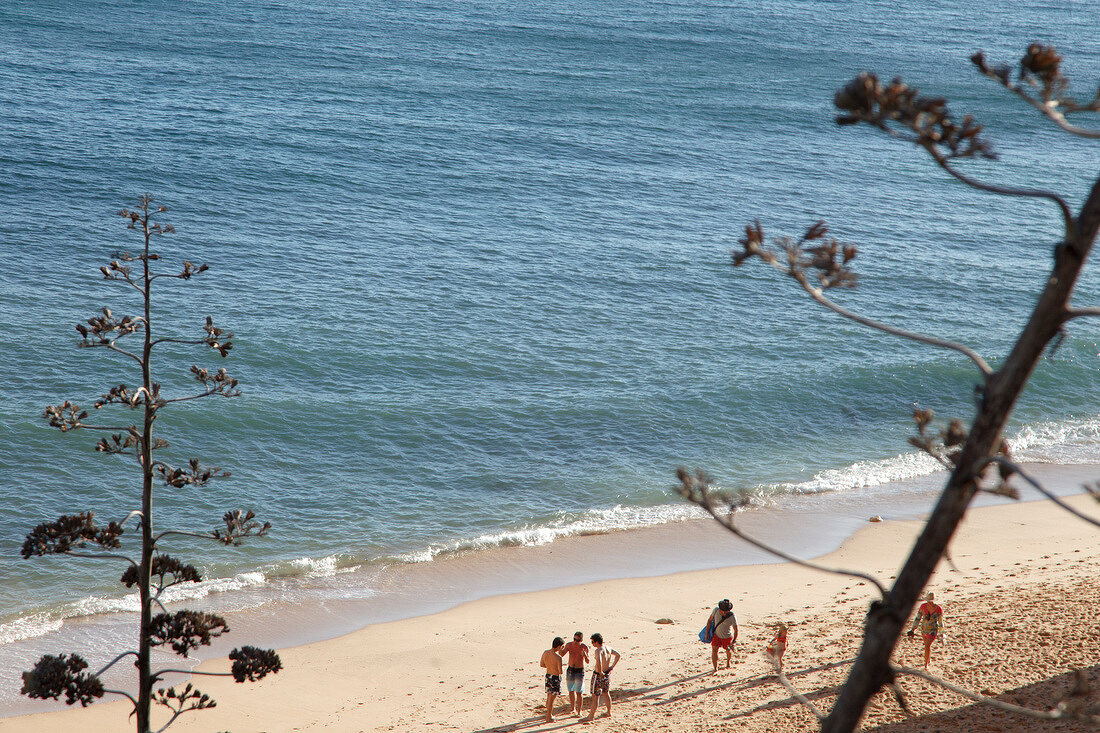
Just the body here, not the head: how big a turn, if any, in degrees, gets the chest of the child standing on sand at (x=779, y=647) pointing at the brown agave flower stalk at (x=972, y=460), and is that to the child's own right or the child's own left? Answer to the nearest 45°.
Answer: approximately 90° to the child's own left

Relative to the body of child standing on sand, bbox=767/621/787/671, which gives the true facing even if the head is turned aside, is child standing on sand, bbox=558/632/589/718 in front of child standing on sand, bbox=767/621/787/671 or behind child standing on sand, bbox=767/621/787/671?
in front

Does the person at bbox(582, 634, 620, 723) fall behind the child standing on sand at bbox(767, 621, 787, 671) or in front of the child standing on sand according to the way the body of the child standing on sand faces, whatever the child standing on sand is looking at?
in front

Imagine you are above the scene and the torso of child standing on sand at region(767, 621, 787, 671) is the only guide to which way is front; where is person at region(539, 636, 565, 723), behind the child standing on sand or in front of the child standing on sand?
in front
